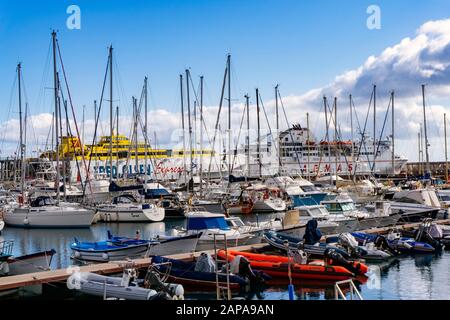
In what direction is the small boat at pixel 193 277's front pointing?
to the viewer's left

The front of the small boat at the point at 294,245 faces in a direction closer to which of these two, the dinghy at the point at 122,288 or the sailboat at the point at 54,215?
the sailboat

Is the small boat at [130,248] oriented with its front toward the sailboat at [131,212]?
no

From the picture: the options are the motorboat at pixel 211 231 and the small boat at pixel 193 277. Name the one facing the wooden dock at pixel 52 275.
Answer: the small boat

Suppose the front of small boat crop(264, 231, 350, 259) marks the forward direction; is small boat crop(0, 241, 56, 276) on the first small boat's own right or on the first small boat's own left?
on the first small boat's own left

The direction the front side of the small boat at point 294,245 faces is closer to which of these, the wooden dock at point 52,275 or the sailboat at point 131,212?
the sailboat

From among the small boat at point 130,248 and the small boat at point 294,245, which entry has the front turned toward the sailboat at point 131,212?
the small boat at point 294,245
